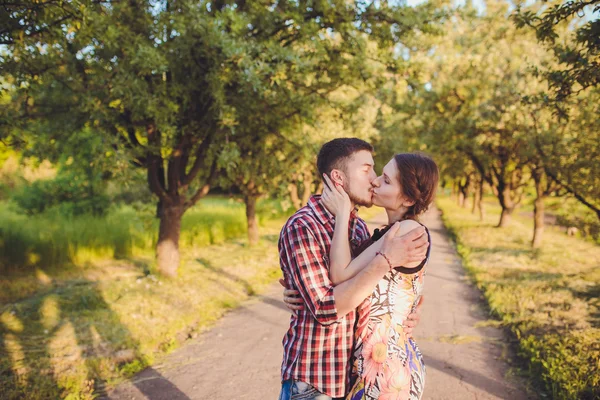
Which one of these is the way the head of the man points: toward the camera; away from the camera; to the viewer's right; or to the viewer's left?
to the viewer's right

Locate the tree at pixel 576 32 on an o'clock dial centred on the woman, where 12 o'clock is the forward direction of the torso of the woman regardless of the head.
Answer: The tree is roughly at 4 o'clock from the woman.

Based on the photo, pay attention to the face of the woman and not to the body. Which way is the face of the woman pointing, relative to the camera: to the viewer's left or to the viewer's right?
to the viewer's left

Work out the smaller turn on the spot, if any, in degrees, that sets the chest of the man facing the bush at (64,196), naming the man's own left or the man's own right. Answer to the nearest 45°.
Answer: approximately 135° to the man's own left

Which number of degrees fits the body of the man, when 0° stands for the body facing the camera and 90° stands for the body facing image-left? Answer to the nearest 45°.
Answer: approximately 270°

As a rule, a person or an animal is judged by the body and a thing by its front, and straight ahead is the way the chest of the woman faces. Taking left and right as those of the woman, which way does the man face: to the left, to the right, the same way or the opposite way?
the opposite way

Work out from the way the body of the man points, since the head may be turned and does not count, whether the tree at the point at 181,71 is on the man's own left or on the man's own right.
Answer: on the man's own left

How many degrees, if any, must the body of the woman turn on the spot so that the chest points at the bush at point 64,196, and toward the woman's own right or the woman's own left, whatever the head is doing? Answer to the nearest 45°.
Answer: approximately 45° to the woman's own right

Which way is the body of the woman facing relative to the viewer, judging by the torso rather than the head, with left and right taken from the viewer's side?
facing to the left of the viewer

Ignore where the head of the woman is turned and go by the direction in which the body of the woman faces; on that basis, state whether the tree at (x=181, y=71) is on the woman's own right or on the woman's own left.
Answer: on the woman's own right
